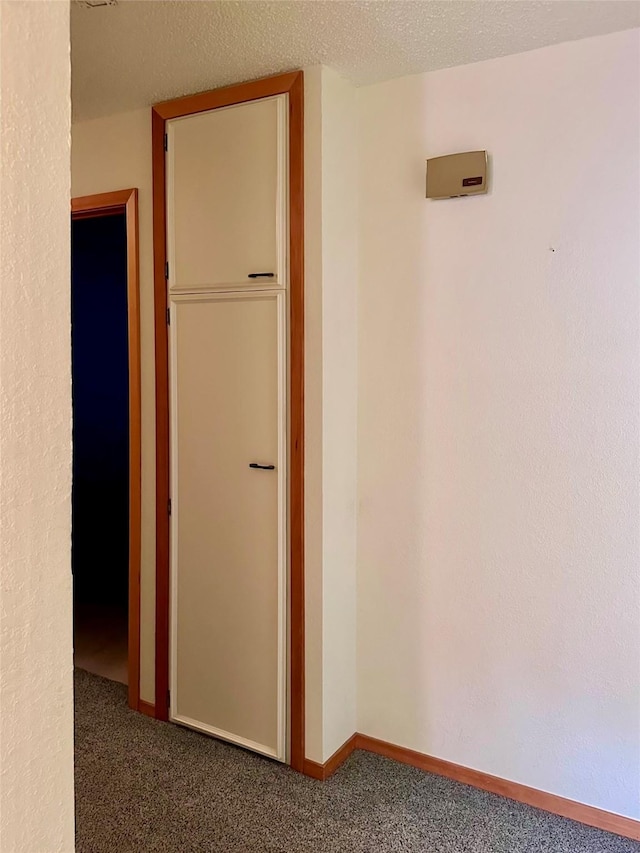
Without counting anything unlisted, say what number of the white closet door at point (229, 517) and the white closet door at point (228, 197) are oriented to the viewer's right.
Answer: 0

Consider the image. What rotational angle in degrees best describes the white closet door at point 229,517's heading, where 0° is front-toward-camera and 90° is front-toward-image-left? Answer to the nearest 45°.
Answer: approximately 45°

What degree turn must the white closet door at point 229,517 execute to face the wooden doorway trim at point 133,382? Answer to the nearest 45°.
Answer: approximately 90° to its right

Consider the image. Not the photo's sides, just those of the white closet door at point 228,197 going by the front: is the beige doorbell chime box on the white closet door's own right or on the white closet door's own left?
on the white closet door's own left

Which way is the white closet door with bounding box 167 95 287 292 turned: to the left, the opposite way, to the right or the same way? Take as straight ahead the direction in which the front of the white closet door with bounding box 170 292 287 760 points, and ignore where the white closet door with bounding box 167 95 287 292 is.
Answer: the same way

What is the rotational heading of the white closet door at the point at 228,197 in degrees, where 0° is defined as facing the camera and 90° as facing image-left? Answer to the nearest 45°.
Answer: approximately 45°
